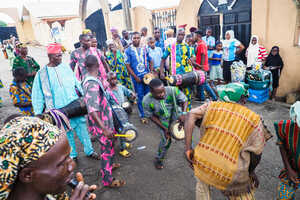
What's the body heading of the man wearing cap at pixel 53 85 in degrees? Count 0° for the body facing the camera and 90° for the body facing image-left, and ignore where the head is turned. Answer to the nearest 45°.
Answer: approximately 315°

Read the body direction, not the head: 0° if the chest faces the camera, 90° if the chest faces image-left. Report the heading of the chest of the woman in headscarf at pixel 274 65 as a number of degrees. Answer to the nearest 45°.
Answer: approximately 45°

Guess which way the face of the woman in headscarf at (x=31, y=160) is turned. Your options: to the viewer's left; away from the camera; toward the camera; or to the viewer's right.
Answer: to the viewer's right

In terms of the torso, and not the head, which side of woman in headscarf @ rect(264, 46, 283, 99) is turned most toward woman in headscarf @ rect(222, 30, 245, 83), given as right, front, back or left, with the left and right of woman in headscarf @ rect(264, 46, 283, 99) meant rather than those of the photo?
right

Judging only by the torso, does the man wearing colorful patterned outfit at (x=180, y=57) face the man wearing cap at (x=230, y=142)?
yes

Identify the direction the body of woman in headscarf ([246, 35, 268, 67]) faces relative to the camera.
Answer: toward the camera

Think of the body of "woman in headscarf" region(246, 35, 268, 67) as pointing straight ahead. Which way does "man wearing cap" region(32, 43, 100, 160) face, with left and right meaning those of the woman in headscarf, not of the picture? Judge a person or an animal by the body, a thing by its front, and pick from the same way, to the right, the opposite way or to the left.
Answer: to the left

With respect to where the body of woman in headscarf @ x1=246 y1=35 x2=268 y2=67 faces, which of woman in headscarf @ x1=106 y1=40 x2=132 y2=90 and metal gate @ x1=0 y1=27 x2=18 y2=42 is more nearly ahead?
the woman in headscarf

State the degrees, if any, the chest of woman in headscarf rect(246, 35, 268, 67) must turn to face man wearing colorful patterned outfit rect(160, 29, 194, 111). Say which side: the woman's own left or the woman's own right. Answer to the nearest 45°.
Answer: approximately 45° to the woman's own right

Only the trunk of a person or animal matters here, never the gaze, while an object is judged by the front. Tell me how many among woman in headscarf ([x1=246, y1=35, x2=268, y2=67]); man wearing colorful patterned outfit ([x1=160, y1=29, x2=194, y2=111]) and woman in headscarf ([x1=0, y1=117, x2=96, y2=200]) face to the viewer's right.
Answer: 1

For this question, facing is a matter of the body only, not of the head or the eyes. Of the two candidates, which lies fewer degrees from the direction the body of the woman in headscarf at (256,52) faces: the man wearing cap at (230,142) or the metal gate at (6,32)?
the man wearing cap

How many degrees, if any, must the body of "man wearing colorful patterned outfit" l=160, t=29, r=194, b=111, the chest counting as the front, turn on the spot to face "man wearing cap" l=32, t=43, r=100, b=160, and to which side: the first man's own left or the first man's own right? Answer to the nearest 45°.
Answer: approximately 45° to the first man's own right

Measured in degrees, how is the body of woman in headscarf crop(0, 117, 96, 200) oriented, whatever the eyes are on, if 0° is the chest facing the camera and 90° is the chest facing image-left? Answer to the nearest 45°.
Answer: approximately 270°

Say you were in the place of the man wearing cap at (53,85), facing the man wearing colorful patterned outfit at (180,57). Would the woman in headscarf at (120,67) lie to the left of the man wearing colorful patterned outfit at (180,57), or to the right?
left

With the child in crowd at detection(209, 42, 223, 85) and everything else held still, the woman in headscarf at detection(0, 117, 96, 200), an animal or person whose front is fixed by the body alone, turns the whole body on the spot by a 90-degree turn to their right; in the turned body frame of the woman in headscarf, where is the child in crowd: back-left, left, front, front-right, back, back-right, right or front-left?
back-left

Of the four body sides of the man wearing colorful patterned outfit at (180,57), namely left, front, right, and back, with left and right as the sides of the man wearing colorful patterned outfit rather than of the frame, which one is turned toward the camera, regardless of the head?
front
